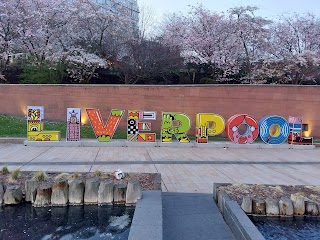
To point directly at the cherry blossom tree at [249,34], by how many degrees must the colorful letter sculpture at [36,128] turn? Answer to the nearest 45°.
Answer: approximately 90° to its left

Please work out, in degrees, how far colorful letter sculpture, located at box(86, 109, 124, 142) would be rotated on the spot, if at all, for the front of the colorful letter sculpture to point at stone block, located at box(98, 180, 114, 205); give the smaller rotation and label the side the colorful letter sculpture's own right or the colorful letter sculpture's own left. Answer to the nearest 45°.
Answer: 0° — it already faces it

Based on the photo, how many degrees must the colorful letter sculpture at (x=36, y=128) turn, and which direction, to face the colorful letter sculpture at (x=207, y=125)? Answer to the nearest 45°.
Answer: approximately 90° to its left

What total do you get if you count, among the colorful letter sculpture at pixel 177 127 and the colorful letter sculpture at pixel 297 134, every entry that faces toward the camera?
2

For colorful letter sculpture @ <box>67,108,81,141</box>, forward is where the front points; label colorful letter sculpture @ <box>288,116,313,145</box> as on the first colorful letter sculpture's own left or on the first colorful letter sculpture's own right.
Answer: on the first colorful letter sculpture's own left

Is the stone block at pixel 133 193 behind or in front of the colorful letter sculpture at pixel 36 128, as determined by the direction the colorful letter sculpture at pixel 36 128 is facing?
in front

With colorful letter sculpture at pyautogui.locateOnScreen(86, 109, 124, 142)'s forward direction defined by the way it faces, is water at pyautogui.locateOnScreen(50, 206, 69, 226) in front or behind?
in front

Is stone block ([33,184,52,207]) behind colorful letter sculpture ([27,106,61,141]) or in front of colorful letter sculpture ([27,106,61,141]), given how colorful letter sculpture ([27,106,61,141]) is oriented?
in front

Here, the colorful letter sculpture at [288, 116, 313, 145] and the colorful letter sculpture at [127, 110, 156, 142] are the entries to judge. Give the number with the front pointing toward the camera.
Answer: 2

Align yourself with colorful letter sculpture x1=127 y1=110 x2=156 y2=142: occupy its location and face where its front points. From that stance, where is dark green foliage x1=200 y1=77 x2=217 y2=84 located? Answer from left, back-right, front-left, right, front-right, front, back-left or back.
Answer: back-left

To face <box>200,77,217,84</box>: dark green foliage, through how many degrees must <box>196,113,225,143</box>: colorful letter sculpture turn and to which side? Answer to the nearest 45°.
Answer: approximately 180°

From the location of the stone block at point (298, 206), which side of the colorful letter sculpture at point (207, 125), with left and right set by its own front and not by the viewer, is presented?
front

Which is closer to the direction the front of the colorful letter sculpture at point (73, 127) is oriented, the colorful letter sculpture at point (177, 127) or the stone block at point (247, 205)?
the stone block

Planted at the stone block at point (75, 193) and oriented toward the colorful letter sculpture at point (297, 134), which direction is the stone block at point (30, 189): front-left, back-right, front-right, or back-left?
back-left
